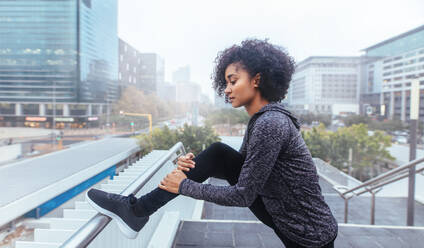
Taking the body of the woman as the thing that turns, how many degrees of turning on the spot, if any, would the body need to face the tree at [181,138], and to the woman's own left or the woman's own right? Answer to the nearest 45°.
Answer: approximately 90° to the woman's own right

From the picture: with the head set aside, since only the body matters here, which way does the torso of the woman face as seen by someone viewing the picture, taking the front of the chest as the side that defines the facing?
to the viewer's left

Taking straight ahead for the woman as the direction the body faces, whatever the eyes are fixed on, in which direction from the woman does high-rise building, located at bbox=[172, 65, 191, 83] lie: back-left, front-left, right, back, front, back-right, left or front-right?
right

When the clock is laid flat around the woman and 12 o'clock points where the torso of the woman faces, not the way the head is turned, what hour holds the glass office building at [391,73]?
The glass office building is roughly at 4 o'clock from the woman.

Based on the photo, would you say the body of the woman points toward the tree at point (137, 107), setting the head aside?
no

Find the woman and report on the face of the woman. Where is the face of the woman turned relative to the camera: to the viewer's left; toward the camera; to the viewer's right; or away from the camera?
to the viewer's left

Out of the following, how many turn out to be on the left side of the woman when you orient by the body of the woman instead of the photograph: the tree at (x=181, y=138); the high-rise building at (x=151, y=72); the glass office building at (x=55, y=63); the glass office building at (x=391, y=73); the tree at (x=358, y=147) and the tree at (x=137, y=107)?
0

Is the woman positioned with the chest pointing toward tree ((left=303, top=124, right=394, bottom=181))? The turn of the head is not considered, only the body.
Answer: no

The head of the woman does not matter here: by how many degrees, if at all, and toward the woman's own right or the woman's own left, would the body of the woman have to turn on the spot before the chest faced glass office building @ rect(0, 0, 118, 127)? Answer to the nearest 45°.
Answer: approximately 45° to the woman's own right

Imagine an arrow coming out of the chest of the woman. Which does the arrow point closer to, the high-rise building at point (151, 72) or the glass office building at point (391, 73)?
the high-rise building

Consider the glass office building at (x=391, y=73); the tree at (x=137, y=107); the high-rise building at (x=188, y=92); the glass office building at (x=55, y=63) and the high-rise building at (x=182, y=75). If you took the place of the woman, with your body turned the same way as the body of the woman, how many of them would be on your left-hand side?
0

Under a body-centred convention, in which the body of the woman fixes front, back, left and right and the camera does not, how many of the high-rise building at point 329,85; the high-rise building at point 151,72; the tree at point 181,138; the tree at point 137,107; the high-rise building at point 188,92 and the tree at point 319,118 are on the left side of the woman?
0

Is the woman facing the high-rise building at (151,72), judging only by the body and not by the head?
no

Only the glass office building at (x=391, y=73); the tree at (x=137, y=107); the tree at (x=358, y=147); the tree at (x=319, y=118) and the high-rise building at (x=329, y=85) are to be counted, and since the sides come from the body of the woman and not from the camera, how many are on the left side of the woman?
0

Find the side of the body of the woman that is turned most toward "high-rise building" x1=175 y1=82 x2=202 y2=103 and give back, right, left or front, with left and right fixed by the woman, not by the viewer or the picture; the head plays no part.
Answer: right

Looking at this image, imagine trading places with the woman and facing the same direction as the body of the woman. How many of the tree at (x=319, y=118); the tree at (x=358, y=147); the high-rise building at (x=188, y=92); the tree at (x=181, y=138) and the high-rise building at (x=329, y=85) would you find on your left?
0
